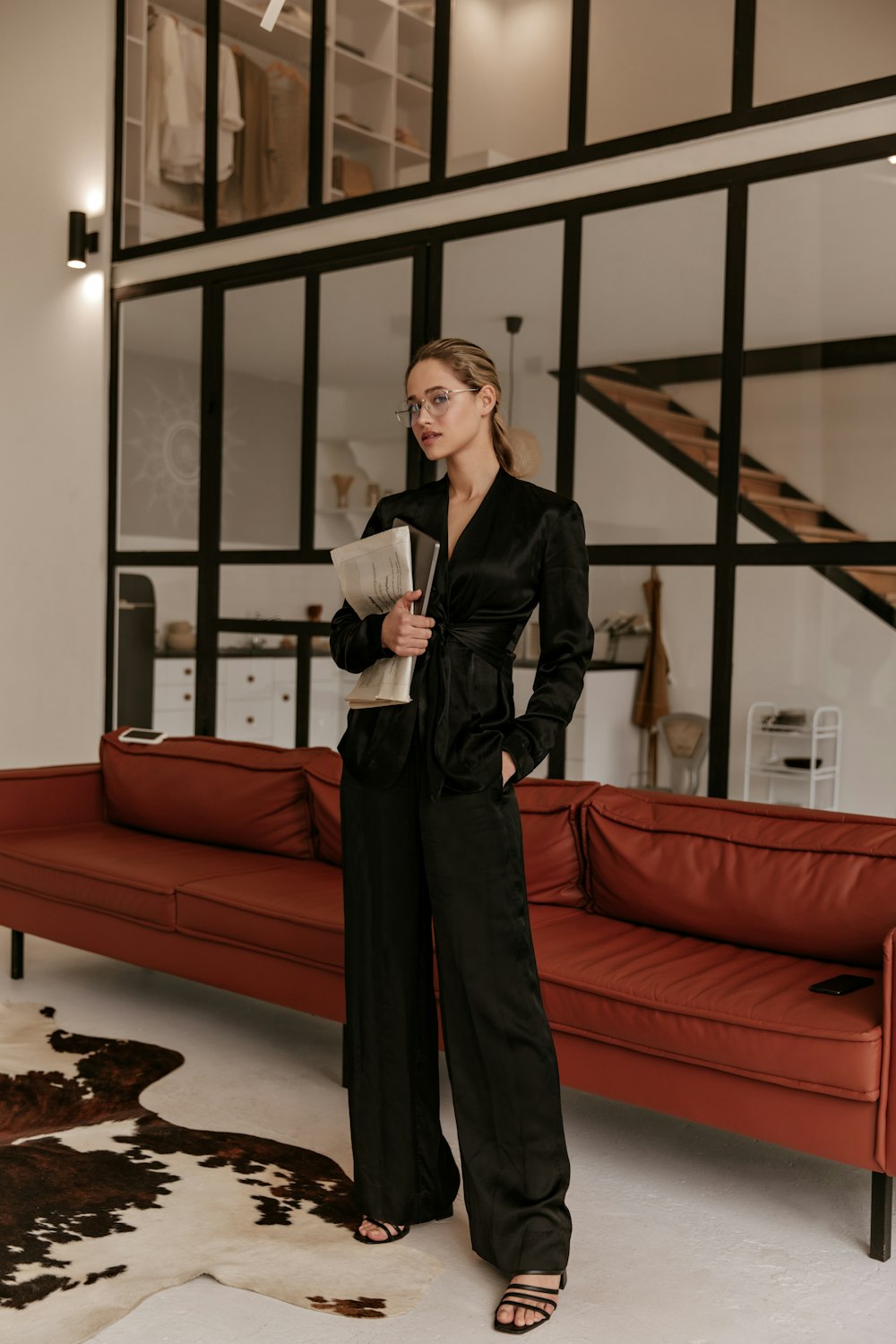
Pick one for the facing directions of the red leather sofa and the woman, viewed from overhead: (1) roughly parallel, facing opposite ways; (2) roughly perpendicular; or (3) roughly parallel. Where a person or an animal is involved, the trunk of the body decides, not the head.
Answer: roughly parallel

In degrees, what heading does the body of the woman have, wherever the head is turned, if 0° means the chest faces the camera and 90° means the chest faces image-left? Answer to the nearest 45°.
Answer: approximately 45°

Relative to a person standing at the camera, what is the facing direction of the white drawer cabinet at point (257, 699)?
facing the viewer

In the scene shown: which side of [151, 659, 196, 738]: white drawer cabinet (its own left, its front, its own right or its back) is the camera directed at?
front

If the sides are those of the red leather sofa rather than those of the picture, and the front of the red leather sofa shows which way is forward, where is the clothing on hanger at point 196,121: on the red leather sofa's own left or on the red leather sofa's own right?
on the red leather sofa's own right

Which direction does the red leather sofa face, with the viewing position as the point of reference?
facing the viewer and to the left of the viewer

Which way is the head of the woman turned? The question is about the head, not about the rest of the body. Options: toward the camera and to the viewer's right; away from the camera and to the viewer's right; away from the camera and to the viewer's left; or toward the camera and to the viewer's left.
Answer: toward the camera and to the viewer's left

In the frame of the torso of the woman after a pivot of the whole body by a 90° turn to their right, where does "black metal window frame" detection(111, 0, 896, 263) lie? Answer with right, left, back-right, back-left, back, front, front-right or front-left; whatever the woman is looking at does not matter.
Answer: front-right

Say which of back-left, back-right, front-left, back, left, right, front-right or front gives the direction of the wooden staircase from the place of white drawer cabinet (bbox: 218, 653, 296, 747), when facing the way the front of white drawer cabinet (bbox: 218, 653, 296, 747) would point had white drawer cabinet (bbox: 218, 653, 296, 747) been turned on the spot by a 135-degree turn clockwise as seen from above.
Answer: back

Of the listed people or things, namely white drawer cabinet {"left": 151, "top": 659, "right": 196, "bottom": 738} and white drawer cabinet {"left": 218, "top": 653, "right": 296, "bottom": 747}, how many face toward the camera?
2

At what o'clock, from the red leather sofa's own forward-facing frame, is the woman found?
The woman is roughly at 11 o'clock from the red leather sofa.

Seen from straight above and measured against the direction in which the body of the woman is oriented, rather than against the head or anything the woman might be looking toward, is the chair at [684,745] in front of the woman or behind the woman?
behind

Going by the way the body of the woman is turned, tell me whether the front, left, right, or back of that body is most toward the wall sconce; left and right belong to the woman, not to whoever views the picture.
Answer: right
